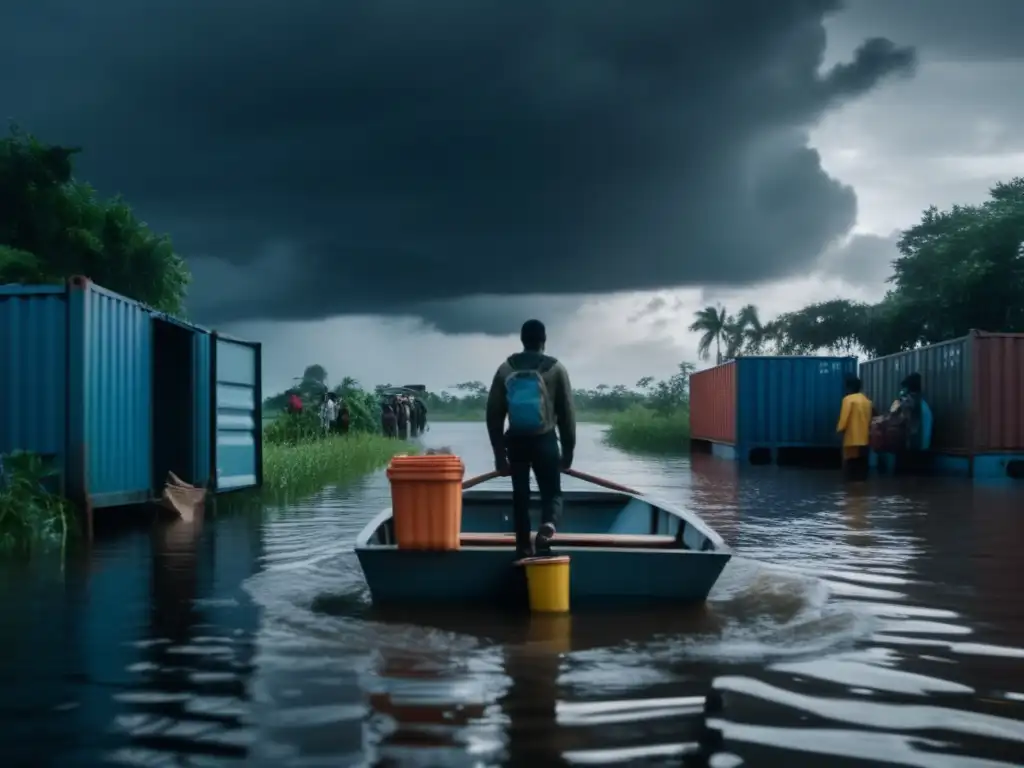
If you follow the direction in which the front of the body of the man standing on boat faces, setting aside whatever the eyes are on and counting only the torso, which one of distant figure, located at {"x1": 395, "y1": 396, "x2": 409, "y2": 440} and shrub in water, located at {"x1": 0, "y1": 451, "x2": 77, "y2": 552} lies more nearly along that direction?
the distant figure

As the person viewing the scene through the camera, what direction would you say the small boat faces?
facing away from the viewer

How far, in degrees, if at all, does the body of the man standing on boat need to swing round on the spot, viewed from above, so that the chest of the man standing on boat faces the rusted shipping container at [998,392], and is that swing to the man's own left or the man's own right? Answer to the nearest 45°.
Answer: approximately 45° to the man's own right

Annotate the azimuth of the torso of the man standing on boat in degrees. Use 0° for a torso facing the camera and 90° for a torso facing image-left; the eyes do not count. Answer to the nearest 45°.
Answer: approximately 180°

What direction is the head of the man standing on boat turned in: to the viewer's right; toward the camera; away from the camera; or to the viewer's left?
away from the camera

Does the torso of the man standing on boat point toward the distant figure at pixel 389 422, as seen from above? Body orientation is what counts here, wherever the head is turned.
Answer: yes

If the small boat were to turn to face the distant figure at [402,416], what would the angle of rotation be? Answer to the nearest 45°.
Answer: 0° — it already faces them
